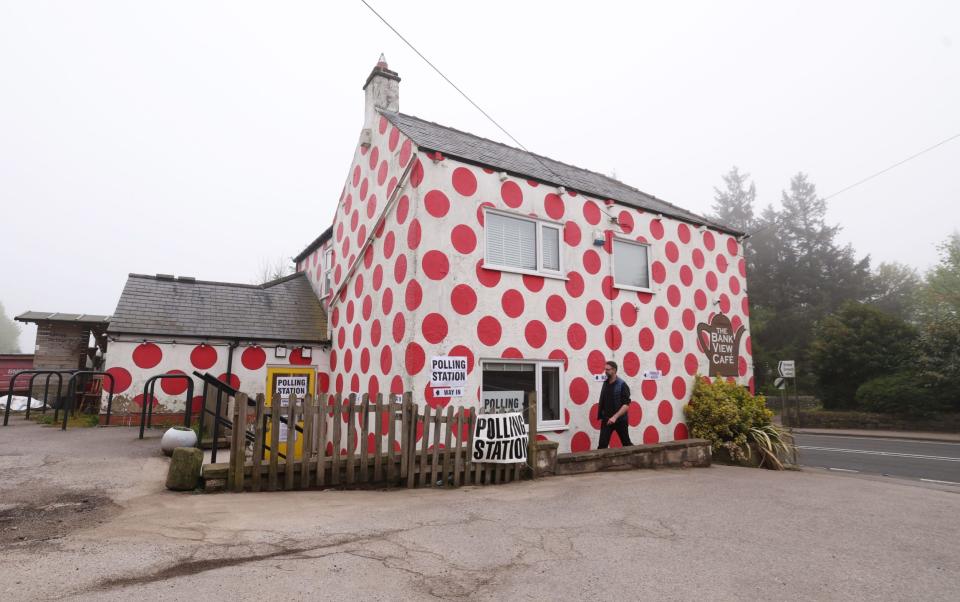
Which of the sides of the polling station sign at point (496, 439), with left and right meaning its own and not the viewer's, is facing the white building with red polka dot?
back

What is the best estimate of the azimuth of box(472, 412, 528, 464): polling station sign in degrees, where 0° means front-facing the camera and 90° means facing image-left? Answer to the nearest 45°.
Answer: approximately 0°

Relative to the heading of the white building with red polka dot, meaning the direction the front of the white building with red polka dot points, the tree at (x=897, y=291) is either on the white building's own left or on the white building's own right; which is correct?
on the white building's own left

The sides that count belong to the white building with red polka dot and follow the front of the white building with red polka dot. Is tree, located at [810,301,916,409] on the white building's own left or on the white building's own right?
on the white building's own left

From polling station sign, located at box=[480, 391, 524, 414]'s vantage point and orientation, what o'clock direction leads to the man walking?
The man walking is roughly at 9 o'clock from the polling station sign.

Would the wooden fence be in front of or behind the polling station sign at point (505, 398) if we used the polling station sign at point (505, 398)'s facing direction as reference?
in front

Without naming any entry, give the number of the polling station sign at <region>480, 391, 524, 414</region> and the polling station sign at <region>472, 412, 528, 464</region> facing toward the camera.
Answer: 2

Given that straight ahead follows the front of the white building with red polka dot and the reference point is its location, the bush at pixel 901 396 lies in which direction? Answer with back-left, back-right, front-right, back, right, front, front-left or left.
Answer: left

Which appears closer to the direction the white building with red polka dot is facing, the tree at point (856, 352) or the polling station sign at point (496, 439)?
the polling station sign

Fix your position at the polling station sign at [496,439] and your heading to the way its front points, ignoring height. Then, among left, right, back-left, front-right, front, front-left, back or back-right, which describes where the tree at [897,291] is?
back-left

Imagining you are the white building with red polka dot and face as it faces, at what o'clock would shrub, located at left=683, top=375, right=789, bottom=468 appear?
The shrub is roughly at 10 o'clock from the white building with red polka dot.

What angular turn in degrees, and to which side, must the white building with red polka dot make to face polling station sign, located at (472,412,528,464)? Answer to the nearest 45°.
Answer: approximately 45° to its right

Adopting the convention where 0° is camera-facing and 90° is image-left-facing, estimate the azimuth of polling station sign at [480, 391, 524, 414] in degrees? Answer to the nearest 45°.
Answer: approximately 0°
